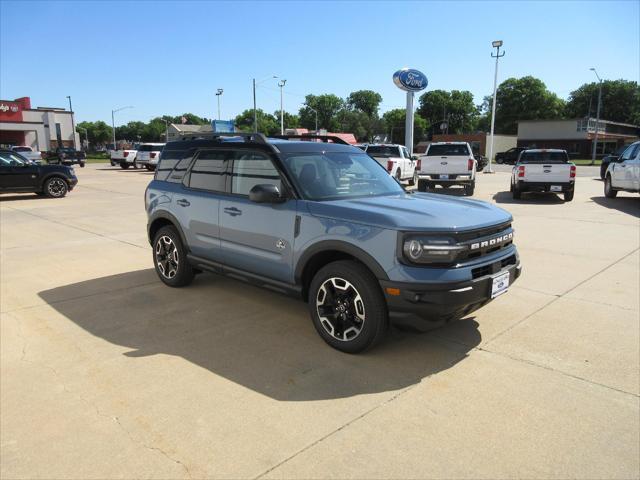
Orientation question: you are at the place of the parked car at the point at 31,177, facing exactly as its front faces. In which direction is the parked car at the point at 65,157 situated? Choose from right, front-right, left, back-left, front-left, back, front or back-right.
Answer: left

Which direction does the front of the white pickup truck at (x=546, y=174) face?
away from the camera

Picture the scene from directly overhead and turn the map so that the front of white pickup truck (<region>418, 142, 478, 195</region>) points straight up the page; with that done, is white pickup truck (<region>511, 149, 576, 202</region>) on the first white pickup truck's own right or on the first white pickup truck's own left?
on the first white pickup truck's own right

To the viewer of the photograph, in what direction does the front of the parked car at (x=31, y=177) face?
facing to the right of the viewer

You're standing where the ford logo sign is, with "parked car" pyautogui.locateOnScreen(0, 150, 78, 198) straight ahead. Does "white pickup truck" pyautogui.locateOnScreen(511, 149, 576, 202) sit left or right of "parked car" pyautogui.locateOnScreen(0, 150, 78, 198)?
left

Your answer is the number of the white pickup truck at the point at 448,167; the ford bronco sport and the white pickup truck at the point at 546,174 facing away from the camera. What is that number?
2

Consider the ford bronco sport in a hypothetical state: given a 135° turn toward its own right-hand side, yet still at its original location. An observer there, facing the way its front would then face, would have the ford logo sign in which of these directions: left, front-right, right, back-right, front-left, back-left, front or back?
right

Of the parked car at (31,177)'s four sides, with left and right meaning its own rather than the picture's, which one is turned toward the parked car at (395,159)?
front

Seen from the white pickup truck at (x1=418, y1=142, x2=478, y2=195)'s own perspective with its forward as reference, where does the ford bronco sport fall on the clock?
The ford bronco sport is roughly at 6 o'clock from the white pickup truck.

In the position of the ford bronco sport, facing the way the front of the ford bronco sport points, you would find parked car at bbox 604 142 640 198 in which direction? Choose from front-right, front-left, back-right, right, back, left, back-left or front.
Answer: left

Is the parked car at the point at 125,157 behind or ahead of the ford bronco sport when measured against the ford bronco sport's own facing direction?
behind

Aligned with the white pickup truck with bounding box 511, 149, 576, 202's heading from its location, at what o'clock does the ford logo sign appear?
The ford logo sign is roughly at 11 o'clock from the white pickup truck.

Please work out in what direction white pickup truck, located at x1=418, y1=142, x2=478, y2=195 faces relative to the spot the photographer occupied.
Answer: facing away from the viewer

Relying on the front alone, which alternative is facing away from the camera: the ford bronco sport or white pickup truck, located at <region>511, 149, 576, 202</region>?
the white pickup truck

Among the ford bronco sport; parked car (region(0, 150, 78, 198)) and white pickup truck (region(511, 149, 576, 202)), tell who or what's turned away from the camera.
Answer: the white pickup truck
